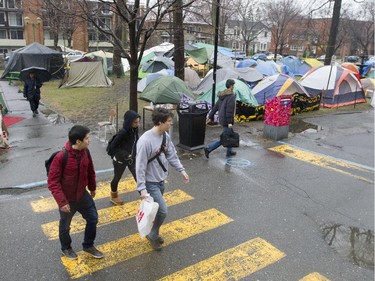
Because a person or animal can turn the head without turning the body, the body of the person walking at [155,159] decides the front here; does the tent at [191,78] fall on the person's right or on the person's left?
on the person's left

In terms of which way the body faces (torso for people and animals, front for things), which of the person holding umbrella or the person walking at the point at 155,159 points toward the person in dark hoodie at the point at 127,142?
the person holding umbrella

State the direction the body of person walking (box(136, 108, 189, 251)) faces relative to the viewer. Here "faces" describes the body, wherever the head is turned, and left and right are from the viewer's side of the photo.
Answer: facing the viewer and to the right of the viewer

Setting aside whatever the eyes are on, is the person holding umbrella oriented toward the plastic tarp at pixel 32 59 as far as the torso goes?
no

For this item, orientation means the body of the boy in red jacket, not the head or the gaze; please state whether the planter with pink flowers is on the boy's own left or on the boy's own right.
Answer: on the boy's own left

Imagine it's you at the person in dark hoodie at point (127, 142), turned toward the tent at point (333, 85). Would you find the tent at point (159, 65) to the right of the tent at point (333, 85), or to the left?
left

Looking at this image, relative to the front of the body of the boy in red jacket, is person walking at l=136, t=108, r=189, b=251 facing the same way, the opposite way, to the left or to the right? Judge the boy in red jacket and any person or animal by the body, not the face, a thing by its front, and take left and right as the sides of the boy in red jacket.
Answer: the same way

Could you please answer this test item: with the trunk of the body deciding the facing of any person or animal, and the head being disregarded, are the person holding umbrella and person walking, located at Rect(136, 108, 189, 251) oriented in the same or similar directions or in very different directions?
same or similar directions

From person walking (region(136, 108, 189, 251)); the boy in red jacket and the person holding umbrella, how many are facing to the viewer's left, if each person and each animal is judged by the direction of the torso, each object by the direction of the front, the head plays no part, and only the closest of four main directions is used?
0

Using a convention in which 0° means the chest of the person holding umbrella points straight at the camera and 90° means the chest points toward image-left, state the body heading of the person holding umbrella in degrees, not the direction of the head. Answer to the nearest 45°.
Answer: approximately 0°

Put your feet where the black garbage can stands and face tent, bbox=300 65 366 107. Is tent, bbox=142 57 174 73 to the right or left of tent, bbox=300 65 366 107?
left

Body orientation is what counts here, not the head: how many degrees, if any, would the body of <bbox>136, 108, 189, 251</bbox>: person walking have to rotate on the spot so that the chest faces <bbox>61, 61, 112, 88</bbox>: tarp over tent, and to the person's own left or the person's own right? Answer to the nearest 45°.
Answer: approximately 135° to the person's own left

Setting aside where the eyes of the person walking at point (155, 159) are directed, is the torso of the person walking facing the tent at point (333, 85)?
no

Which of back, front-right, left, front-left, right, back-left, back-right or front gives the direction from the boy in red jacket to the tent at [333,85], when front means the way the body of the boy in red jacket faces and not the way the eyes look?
left

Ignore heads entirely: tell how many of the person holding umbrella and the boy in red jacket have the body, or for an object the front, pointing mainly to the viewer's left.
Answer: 0

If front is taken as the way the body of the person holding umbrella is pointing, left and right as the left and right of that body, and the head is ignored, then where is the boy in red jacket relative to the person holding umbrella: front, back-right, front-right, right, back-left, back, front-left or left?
front

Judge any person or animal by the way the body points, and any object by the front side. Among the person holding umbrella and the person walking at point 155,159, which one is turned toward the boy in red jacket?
the person holding umbrella
